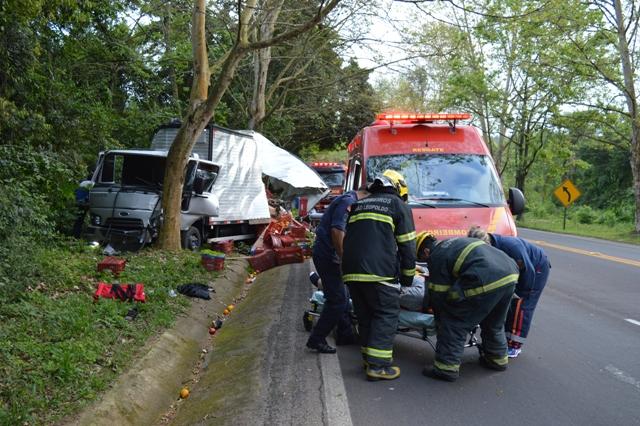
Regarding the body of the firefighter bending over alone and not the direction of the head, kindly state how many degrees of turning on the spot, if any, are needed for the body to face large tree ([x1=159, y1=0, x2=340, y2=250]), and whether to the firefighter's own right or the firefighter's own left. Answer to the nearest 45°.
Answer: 0° — they already face it

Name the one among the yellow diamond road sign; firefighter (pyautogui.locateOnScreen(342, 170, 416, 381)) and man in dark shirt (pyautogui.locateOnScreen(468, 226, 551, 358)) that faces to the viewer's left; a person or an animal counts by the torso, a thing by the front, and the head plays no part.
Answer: the man in dark shirt

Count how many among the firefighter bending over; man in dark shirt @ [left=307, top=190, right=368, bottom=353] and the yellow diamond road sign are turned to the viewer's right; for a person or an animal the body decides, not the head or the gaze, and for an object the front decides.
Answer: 1

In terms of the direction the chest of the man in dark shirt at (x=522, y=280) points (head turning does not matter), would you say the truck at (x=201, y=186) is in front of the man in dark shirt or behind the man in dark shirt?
in front

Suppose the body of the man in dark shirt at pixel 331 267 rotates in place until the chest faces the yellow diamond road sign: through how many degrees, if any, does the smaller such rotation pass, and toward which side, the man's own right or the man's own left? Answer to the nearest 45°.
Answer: approximately 45° to the man's own left

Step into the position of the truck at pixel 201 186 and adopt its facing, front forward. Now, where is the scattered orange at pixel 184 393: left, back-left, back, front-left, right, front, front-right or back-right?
front-left

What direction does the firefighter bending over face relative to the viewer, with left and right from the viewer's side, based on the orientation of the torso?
facing away from the viewer and to the left of the viewer

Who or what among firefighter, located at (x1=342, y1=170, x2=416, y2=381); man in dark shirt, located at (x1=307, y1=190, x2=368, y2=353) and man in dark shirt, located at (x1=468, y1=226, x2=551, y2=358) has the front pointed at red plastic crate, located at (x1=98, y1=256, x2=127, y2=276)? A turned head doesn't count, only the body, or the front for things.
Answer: man in dark shirt, located at (x1=468, y1=226, x2=551, y2=358)

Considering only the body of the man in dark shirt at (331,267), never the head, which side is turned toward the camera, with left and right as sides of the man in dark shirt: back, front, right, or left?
right

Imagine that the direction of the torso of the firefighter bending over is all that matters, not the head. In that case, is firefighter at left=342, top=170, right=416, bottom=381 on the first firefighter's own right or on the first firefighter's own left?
on the first firefighter's own left

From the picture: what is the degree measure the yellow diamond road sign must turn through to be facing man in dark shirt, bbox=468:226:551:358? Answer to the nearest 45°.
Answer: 0° — it already faces them

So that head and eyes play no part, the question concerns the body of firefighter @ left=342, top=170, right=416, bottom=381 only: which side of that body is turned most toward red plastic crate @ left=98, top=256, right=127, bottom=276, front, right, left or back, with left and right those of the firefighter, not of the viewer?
left

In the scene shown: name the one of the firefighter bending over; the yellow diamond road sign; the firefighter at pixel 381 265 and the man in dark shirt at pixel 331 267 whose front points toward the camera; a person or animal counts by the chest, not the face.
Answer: the yellow diamond road sign

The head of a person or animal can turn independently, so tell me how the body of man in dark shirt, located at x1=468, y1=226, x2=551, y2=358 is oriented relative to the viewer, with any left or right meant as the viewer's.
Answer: facing to the left of the viewer

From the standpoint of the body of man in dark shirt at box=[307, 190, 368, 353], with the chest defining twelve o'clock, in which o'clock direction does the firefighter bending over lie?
The firefighter bending over is roughly at 1 o'clock from the man in dark shirt.

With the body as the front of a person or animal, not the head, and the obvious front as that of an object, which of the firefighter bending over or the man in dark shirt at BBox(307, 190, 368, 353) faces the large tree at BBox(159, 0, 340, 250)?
the firefighter bending over
